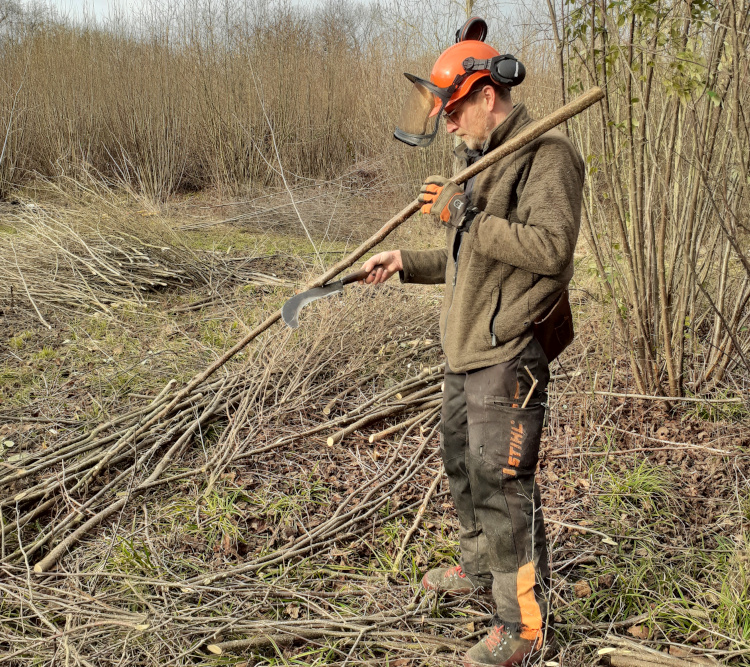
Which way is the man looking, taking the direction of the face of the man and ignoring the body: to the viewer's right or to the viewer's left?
to the viewer's left

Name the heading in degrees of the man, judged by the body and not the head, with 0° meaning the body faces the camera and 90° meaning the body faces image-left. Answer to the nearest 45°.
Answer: approximately 90°
